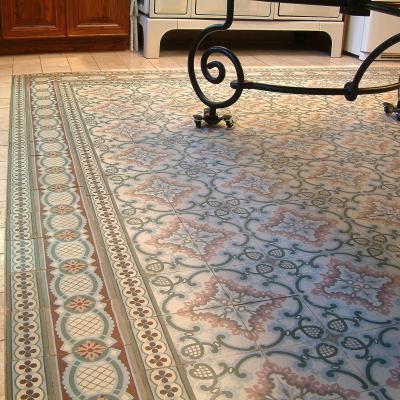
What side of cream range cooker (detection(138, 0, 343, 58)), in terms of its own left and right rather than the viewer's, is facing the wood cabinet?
right

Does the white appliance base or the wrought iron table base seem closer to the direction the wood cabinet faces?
the wrought iron table base

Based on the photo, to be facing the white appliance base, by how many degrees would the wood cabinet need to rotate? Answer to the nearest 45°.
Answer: approximately 90° to its left

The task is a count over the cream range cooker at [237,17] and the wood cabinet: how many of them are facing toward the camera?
2

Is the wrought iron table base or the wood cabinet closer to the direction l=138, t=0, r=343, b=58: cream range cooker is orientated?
the wrought iron table base

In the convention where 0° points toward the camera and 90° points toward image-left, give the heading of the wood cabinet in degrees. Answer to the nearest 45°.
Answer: approximately 0°

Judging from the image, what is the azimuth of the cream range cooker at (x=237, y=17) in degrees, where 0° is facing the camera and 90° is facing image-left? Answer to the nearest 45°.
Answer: approximately 0°

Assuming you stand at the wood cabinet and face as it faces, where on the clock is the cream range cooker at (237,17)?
The cream range cooker is roughly at 9 o'clock from the wood cabinet.
